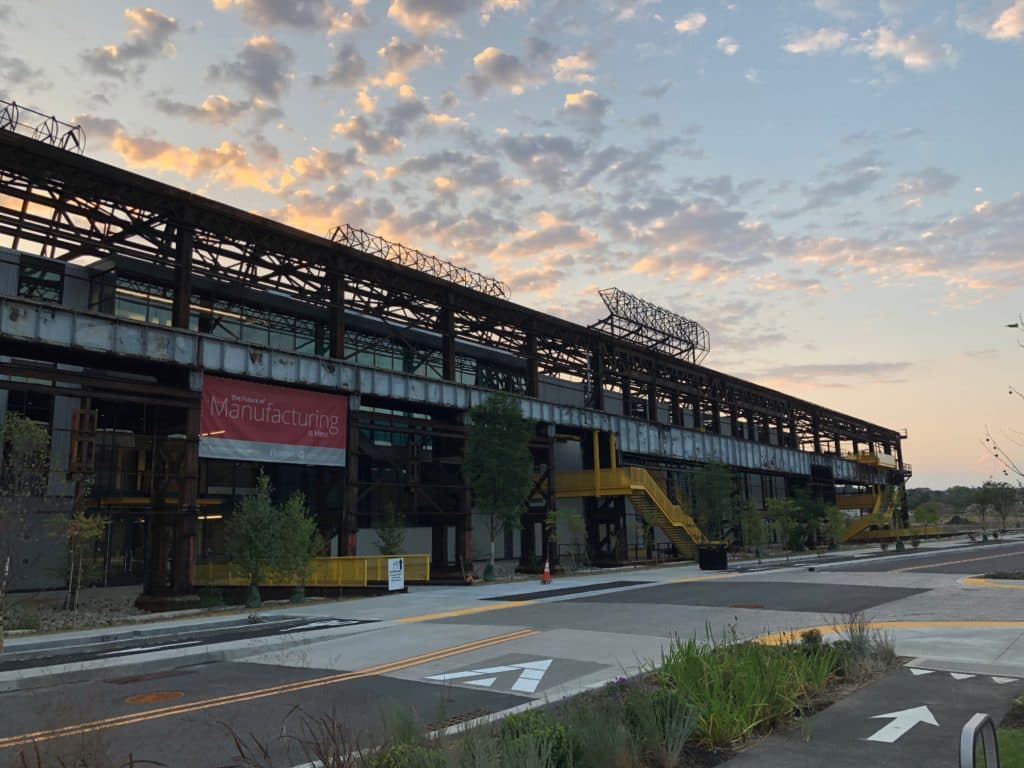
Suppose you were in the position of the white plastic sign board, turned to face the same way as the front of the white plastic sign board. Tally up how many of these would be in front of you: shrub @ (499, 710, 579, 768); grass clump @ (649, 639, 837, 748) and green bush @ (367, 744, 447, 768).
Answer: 3

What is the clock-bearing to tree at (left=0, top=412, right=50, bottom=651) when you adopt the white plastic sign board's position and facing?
The tree is roughly at 2 o'clock from the white plastic sign board.

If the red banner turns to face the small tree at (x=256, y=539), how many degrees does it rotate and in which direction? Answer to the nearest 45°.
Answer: approximately 45° to its right

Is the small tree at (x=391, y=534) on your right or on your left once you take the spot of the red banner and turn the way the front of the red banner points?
on your left

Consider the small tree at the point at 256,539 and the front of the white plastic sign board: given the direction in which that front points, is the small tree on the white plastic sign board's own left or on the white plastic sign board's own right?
on the white plastic sign board's own right

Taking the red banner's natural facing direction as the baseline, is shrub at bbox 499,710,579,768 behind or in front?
in front

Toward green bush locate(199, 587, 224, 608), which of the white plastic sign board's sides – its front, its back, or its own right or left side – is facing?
right

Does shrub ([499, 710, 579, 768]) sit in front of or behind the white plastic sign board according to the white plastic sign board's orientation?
in front

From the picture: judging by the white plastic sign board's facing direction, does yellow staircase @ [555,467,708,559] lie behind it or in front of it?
behind

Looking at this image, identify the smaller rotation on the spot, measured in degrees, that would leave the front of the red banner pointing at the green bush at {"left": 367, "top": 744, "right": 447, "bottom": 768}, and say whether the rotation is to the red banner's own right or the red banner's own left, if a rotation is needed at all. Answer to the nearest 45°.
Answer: approximately 45° to the red banner's own right
